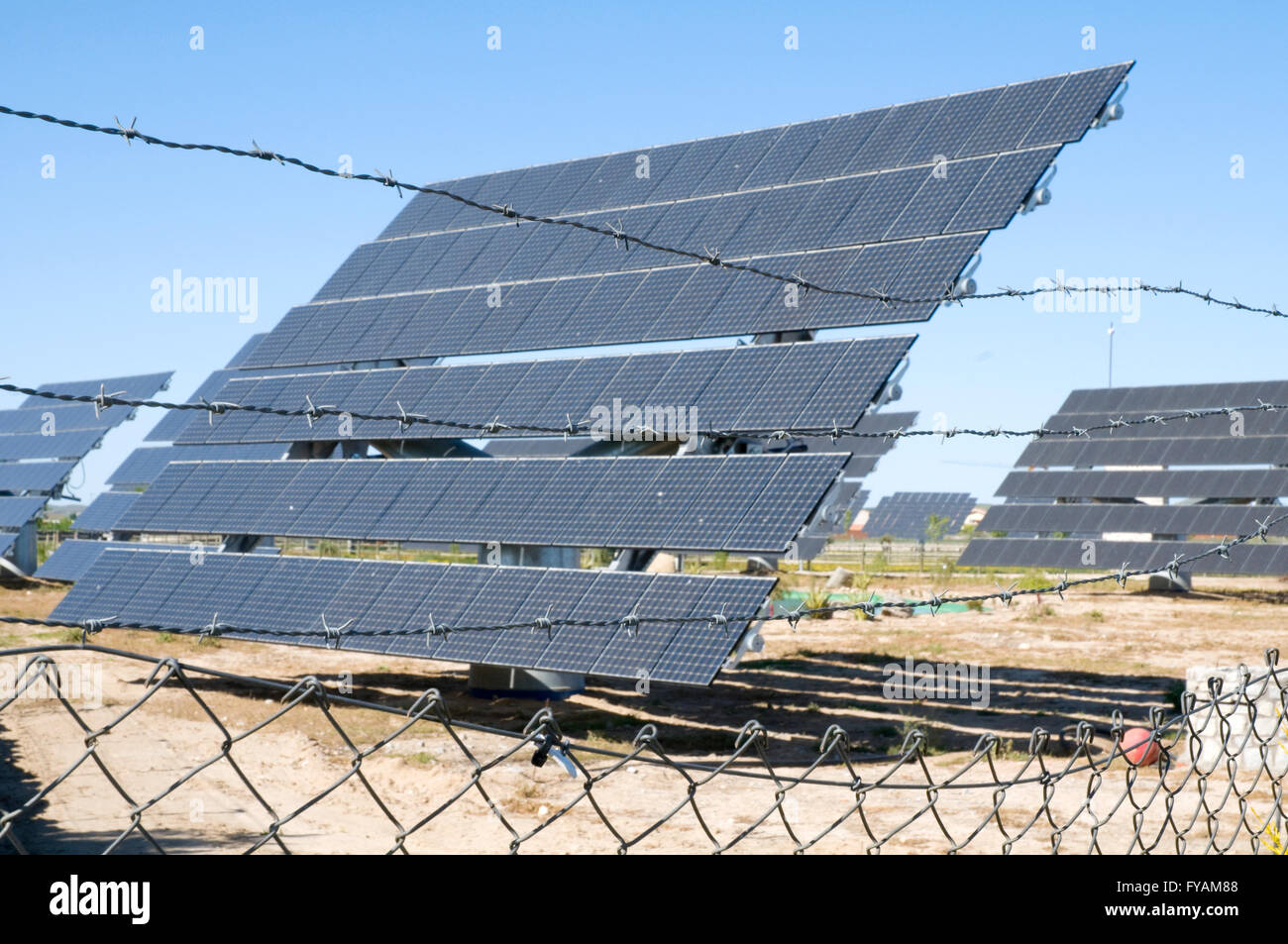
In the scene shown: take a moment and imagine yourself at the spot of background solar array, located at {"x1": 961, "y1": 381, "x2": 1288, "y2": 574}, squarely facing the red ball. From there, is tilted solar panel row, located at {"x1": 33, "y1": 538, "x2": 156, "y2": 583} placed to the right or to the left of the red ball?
right

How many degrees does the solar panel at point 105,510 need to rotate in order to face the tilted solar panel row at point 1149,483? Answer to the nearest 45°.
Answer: approximately 135° to its left

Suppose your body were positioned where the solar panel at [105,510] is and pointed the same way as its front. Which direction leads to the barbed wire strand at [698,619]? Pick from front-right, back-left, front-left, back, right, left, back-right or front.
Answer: front-left

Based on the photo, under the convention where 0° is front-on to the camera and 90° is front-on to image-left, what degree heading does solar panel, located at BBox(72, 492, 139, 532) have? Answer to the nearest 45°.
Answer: approximately 45°

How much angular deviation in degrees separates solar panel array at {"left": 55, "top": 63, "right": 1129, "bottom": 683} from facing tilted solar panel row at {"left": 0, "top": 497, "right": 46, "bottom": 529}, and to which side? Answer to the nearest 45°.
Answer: approximately 90° to its right

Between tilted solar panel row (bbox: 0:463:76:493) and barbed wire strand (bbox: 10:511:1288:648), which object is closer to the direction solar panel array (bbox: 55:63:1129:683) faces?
the barbed wire strand

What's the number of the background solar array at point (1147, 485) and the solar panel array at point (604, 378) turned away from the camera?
0

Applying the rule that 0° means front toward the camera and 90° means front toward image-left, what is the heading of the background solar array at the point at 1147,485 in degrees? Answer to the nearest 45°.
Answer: approximately 45°

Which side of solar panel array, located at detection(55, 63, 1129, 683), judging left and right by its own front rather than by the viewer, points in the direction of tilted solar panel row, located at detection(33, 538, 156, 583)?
right

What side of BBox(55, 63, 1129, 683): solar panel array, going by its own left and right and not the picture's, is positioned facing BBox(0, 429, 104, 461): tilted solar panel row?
right
